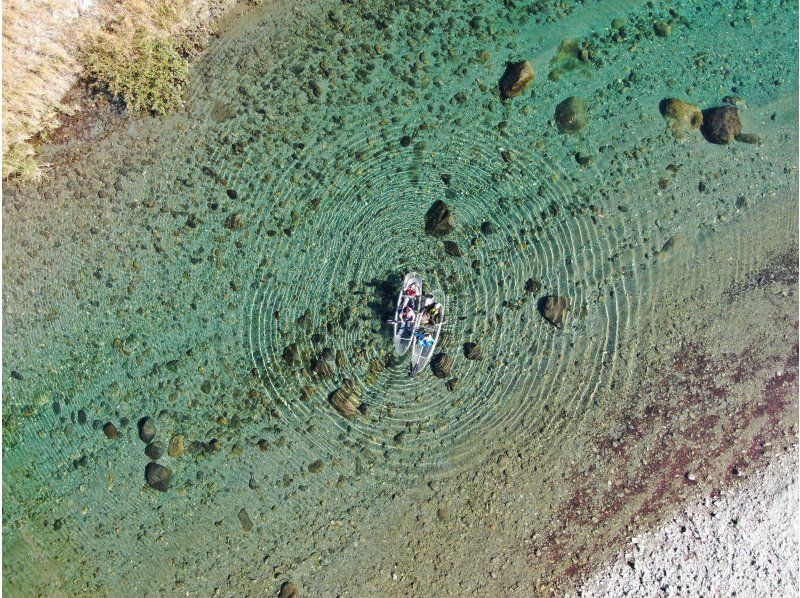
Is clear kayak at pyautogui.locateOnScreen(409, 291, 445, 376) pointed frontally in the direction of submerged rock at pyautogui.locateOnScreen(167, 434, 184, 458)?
no

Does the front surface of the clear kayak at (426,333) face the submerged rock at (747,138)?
no
